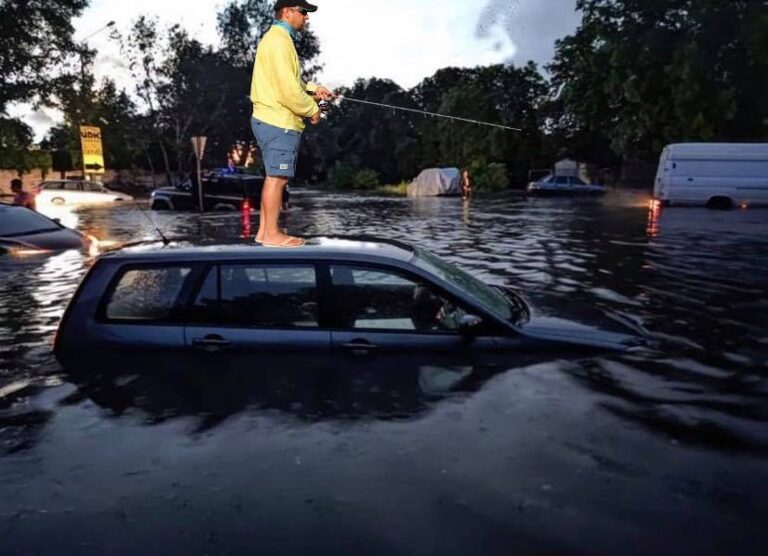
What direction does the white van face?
to the viewer's right

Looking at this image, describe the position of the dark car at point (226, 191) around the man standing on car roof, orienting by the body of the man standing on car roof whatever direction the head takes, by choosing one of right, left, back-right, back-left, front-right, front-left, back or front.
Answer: left

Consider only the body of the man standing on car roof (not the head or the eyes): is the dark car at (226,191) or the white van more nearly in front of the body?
the white van

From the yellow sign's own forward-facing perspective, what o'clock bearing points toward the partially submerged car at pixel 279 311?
The partially submerged car is roughly at 12 o'clock from the yellow sign.

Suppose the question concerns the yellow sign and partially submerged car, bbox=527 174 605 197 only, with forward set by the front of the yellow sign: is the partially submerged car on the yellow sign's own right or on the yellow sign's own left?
on the yellow sign's own left

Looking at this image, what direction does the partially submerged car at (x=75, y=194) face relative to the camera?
to the viewer's right

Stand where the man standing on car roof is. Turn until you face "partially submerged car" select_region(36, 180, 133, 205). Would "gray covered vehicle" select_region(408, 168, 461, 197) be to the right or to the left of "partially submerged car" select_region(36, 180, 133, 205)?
right

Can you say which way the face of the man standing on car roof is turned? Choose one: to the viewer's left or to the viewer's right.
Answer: to the viewer's right

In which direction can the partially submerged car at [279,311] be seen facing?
to the viewer's right

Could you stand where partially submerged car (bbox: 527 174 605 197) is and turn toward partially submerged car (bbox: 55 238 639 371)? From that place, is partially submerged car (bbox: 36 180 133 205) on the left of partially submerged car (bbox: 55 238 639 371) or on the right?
right

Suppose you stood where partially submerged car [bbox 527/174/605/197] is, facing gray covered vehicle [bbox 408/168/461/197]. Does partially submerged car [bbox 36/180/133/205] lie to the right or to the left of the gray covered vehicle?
left

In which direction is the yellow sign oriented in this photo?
toward the camera

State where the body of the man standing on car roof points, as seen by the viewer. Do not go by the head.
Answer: to the viewer's right
